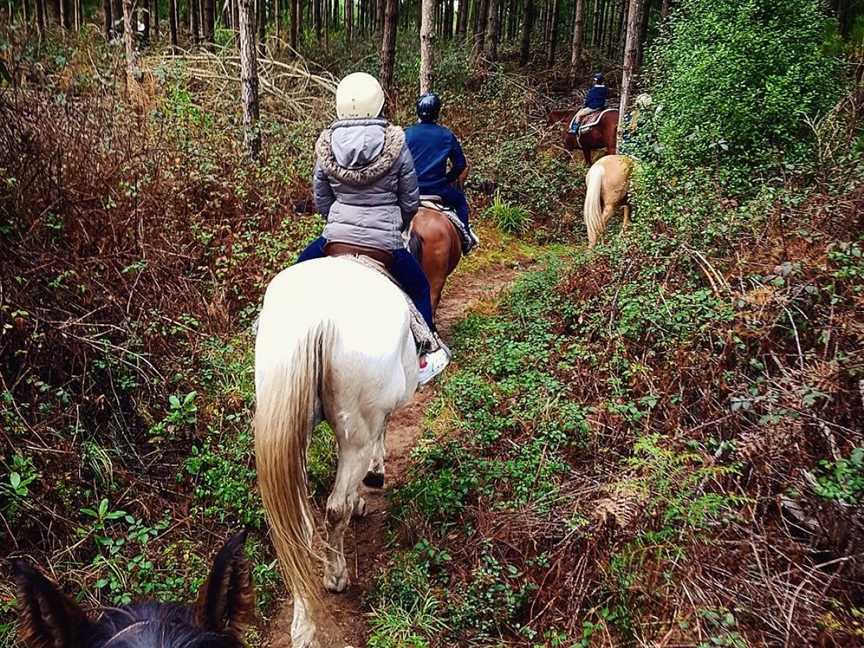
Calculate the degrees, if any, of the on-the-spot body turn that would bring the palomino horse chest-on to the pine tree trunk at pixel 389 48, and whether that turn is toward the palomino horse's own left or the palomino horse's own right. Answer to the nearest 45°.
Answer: approximately 90° to the palomino horse's own left

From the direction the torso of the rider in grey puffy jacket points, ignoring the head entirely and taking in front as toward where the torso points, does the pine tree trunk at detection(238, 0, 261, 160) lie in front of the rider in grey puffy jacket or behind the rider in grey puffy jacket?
in front

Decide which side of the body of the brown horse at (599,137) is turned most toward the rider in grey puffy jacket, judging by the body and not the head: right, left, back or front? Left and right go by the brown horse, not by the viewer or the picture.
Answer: left

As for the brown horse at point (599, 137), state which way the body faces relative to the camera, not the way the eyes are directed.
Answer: to the viewer's left

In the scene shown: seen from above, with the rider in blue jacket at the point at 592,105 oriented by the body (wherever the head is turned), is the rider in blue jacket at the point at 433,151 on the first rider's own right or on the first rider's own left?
on the first rider's own left

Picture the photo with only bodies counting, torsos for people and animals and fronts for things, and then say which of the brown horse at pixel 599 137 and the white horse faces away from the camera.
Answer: the white horse

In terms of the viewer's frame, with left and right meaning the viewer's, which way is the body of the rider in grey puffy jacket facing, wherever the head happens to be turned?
facing away from the viewer

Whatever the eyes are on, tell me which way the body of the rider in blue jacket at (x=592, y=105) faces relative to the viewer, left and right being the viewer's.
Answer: facing to the left of the viewer

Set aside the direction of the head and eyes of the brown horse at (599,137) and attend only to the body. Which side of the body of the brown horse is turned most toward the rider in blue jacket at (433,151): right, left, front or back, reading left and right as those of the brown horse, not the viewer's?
left

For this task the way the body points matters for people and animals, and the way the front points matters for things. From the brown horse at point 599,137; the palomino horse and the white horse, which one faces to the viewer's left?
the brown horse

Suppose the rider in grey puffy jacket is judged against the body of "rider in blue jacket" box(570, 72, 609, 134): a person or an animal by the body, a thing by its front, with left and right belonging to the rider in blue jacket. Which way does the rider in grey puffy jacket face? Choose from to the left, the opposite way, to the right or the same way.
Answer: to the right

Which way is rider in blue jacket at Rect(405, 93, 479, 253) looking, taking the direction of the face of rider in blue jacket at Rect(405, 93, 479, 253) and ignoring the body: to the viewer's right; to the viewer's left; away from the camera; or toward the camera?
away from the camera

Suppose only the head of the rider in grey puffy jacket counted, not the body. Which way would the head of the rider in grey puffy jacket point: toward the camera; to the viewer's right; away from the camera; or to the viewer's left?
away from the camera

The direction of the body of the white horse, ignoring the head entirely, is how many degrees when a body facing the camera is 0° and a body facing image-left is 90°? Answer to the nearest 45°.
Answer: approximately 180°

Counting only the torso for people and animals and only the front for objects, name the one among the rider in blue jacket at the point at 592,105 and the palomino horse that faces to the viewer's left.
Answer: the rider in blue jacket

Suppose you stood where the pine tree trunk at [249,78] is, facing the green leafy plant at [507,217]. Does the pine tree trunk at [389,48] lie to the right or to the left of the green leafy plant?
left
